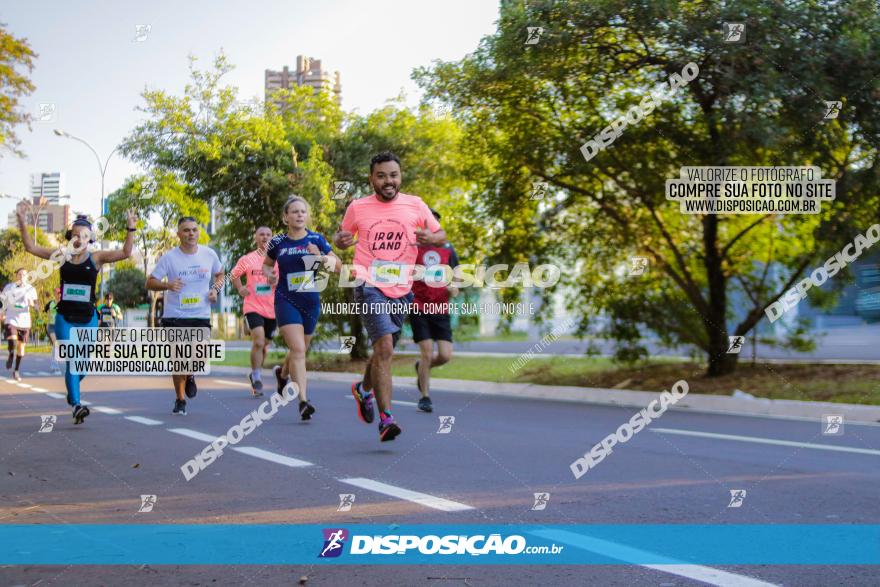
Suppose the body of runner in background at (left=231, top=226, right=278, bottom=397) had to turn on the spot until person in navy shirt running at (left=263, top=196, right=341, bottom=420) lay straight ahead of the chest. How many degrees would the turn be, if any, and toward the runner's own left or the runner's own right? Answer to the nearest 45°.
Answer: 0° — they already face them

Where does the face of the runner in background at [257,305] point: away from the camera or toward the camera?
toward the camera

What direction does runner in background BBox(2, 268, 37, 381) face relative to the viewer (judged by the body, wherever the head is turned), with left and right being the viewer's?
facing the viewer

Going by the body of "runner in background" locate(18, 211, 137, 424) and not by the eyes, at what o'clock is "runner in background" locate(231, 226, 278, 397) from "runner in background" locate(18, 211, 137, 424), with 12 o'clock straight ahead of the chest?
"runner in background" locate(231, 226, 278, 397) is roughly at 7 o'clock from "runner in background" locate(18, 211, 137, 424).

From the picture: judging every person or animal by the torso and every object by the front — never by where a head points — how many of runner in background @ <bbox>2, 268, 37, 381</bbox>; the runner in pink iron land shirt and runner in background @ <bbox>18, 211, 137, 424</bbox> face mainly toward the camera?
3

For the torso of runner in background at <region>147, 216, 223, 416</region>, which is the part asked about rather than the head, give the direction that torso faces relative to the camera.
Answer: toward the camera

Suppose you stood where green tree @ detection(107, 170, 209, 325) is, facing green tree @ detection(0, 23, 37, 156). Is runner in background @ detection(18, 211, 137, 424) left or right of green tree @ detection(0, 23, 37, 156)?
left

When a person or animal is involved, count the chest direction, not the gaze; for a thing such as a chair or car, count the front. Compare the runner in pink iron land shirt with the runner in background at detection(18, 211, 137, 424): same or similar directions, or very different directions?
same or similar directions

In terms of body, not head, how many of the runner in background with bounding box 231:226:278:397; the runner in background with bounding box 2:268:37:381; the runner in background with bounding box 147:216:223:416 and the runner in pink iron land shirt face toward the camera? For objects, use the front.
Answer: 4

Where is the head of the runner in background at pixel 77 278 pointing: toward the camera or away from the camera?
toward the camera

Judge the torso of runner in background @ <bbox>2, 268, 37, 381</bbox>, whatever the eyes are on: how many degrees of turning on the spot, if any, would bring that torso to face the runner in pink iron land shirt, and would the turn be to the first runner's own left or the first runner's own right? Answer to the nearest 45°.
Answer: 0° — they already face them

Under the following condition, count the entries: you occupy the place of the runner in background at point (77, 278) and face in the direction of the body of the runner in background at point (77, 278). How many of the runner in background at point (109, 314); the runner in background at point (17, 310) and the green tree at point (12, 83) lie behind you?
3

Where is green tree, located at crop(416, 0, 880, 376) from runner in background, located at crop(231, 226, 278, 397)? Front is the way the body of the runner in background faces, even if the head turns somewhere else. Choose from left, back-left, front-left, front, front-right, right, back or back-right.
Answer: left

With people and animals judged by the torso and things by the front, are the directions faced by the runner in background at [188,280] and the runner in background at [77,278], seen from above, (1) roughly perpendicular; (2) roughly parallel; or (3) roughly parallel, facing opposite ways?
roughly parallel

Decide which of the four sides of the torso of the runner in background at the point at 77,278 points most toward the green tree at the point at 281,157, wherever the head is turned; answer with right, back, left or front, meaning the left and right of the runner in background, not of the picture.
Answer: back

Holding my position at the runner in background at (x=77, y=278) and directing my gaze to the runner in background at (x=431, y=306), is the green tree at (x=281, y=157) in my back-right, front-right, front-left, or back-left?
front-left

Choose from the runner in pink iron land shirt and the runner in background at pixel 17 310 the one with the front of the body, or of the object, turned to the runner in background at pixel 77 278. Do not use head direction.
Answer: the runner in background at pixel 17 310

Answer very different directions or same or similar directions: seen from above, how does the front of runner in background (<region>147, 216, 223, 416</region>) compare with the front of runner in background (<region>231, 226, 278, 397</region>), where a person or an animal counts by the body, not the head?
same or similar directions
